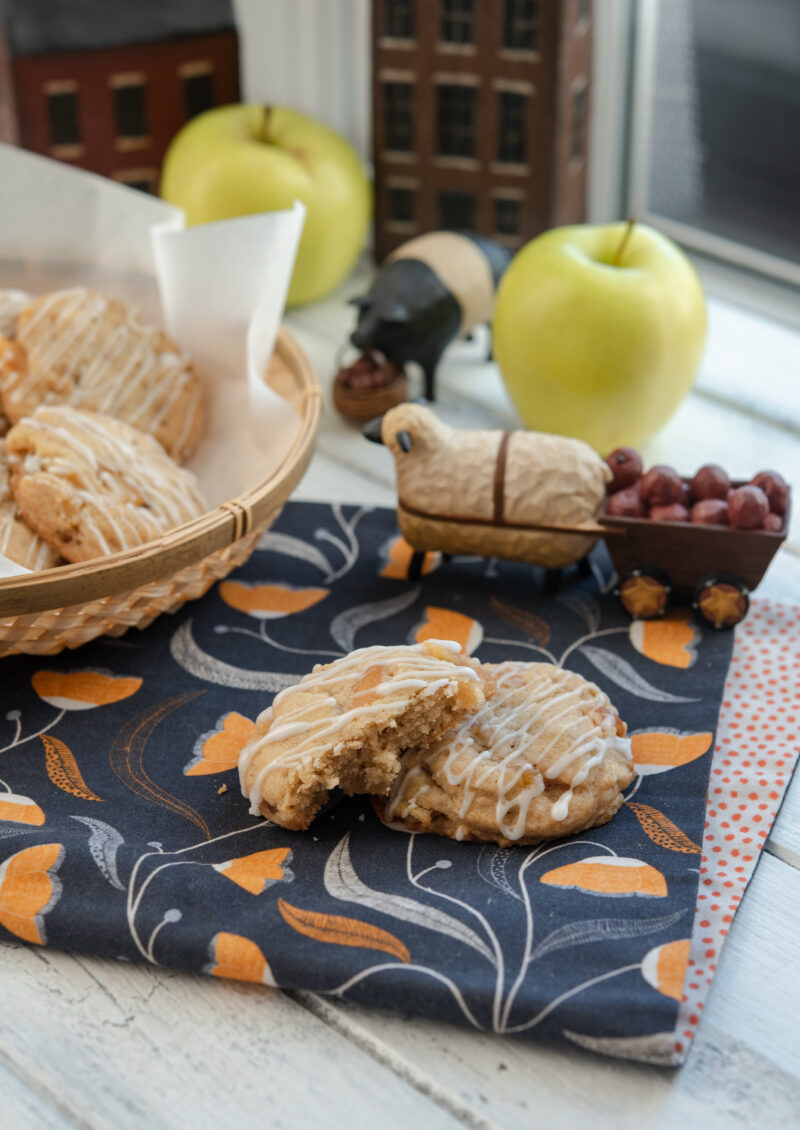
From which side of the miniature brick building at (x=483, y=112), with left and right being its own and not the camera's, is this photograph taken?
front

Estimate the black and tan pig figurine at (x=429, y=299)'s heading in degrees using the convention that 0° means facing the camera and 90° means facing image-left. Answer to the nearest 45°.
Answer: approximately 45°

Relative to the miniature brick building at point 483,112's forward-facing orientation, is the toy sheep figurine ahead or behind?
ahead

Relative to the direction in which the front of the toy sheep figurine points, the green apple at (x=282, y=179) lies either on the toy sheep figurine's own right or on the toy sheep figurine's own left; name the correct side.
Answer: on the toy sheep figurine's own right

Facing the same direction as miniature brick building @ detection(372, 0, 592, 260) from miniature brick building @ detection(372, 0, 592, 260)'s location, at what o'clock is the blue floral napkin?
The blue floral napkin is roughly at 12 o'clock from the miniature brick building.

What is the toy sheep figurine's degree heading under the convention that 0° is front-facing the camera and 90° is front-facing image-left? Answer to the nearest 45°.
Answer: approximately 90°

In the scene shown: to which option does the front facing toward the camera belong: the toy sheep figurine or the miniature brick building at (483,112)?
the miniature brick building
